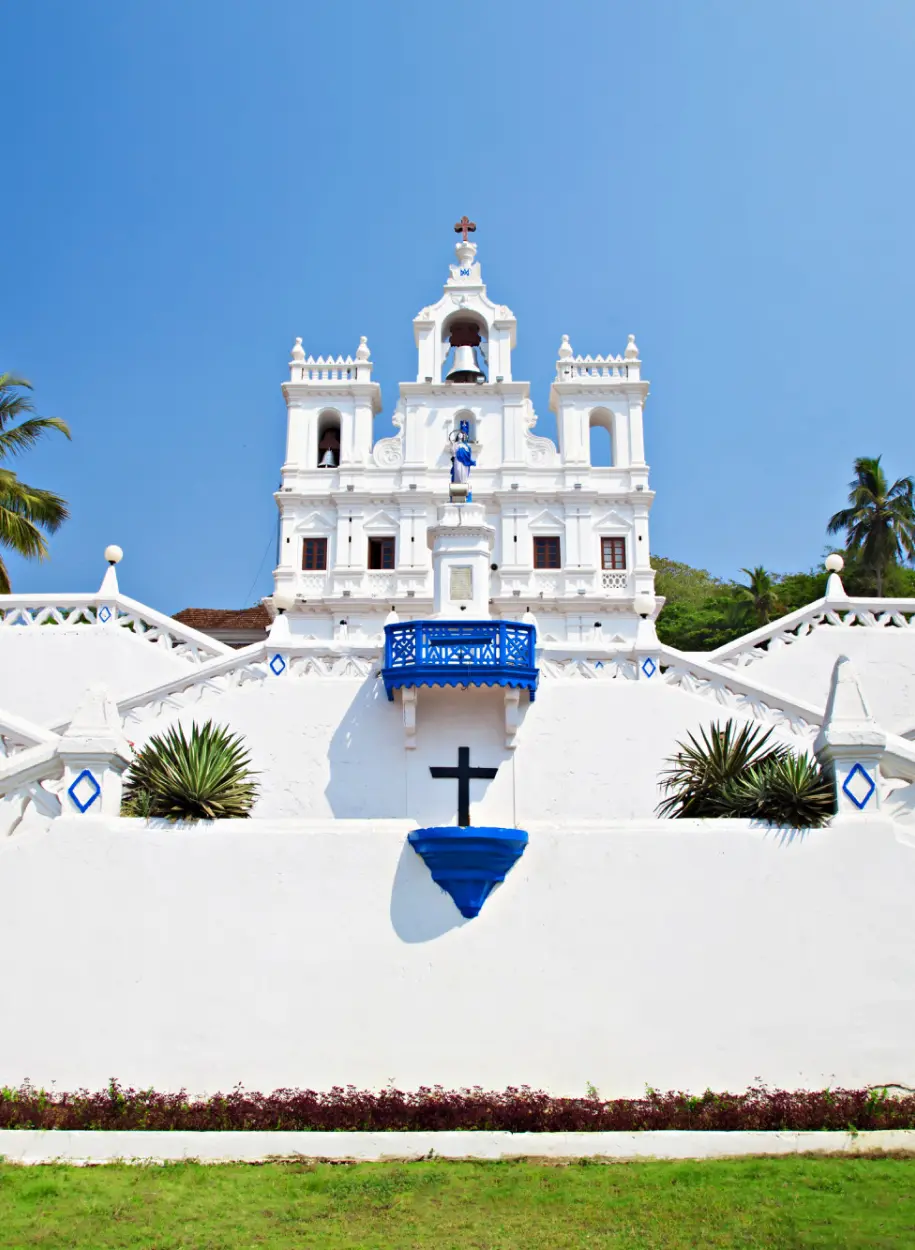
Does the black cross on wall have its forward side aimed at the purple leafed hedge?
yes

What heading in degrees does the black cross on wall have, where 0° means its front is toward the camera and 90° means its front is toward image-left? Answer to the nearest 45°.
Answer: approximately 0°

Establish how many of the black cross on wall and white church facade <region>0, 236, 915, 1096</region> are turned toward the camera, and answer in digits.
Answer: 2

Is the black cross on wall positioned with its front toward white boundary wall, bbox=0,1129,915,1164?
yes

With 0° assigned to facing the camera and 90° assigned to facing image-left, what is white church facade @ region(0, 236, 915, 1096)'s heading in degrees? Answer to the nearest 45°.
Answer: approximately 0°
